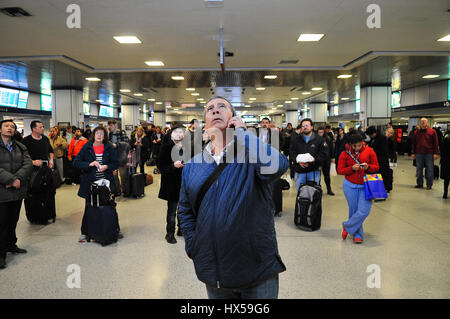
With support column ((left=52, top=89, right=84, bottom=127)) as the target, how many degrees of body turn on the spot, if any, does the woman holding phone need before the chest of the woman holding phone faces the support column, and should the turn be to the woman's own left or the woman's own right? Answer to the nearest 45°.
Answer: approximately 135° to the woman's own right

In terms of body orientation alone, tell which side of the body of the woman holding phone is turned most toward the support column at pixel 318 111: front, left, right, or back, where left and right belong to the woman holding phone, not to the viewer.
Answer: back

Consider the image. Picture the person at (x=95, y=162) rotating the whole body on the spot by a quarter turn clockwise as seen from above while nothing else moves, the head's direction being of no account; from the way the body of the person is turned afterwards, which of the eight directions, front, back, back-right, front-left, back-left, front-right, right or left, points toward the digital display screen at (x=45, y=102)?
right

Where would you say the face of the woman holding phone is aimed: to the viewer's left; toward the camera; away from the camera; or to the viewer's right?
toward the camera

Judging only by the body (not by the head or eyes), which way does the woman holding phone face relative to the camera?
toward the camera

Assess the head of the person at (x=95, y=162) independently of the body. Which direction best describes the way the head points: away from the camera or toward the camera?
toward the camera

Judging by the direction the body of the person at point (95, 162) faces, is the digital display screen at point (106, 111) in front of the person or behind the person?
behind

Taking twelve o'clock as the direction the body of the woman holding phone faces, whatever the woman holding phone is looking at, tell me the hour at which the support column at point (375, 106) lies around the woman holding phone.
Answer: The support column is roughly at 6 o'clock from the woman holding phone.

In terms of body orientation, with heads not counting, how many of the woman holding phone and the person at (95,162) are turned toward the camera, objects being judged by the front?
2

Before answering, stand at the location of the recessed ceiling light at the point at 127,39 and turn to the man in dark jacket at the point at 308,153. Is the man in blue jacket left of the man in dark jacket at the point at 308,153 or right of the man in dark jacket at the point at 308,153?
right
